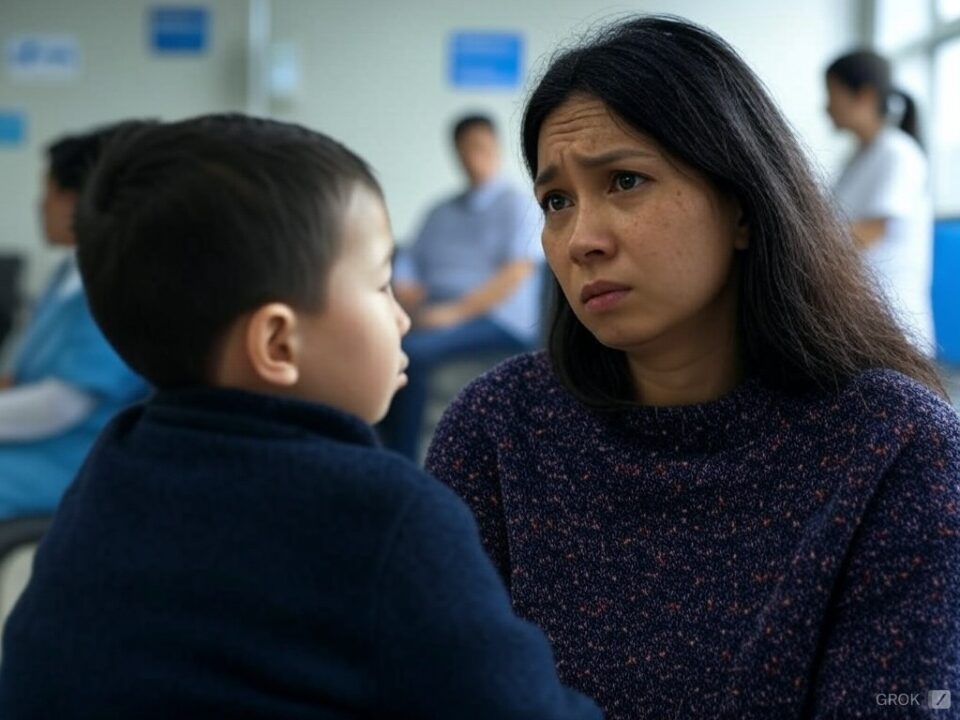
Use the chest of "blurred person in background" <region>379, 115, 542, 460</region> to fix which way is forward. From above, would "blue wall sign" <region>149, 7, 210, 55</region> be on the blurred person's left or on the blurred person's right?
on the blurred person's right

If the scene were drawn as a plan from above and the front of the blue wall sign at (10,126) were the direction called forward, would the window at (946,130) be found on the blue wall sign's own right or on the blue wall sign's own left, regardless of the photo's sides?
on the blue wall sign's own left

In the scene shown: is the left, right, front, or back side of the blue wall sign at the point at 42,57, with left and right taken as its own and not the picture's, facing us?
front

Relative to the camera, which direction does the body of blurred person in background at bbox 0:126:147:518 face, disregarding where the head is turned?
to the viewer's left

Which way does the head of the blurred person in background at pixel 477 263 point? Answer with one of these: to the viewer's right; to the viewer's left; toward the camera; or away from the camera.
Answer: toward the camera

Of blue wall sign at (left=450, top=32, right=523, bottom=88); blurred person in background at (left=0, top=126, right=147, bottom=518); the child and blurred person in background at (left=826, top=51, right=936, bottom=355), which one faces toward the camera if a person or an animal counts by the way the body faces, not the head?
the blue wall sign

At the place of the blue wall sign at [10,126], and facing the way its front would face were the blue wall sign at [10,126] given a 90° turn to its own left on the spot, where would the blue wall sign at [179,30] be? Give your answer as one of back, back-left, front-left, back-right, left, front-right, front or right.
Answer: front

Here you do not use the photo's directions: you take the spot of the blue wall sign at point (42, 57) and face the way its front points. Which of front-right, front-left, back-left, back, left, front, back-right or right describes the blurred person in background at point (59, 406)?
front

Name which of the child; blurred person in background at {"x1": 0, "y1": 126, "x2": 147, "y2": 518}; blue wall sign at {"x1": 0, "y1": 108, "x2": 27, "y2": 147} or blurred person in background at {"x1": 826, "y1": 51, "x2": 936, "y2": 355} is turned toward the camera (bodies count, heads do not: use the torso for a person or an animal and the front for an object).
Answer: the blue wall sign

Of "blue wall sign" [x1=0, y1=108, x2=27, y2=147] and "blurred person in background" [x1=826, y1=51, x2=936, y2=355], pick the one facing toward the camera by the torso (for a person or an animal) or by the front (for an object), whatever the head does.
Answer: the blue wall sign

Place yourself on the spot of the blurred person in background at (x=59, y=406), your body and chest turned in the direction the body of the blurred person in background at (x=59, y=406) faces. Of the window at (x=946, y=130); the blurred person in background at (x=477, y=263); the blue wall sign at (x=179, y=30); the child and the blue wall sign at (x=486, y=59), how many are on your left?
1

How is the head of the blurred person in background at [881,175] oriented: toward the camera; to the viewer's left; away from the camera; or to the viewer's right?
to the viewer's left

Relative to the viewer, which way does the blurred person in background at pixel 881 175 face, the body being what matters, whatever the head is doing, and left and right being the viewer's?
facing to the left of the viewer

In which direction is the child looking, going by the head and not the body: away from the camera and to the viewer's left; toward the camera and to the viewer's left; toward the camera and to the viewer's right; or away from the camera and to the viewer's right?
away from the camera and to the viewer's right

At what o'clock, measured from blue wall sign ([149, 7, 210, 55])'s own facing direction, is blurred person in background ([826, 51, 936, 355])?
The blurred person in background is roughly at 11 o'clock from the blue wall sign.

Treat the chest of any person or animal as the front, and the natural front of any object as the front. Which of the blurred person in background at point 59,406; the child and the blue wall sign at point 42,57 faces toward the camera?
the blue wall sign

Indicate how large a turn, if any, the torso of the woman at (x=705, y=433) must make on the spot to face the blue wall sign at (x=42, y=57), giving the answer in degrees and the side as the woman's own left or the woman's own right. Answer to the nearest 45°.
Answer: approximately 90° to the woman's own right

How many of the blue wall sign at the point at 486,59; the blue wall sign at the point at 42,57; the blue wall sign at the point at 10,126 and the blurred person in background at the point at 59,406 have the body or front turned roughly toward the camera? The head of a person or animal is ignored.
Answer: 3
